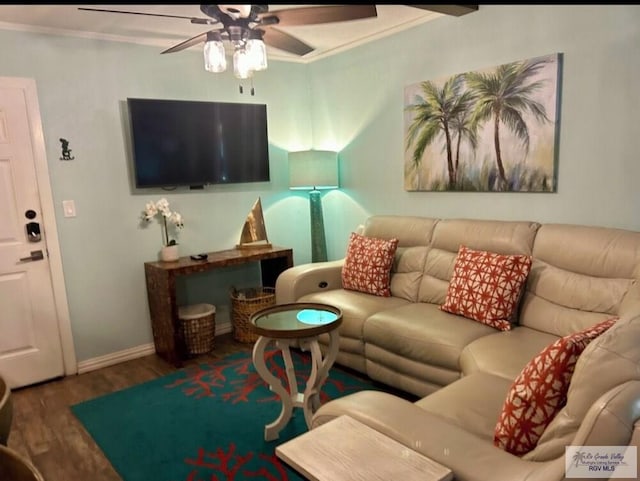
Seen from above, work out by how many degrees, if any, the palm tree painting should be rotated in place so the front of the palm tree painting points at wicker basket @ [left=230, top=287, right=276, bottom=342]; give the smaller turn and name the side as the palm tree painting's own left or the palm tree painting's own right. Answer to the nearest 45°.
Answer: approximately 45° to the palm tree painting's own right

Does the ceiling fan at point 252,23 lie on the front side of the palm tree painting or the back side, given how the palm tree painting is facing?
on the front side

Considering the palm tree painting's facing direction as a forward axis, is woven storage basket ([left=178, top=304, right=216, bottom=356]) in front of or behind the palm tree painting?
in front

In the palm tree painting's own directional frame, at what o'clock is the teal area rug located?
The teal area rug is roughly at 12 o'clock from the palm tree painting.

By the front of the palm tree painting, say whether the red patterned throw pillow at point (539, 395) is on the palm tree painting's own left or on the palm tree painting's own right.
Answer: on the palm tree painting's own left

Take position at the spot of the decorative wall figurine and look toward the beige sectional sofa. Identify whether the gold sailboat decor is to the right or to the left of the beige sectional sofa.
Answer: left

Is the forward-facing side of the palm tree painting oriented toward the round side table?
yes

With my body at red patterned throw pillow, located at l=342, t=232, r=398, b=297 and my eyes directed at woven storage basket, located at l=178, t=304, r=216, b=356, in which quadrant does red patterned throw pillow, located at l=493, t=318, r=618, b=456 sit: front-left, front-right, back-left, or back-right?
back-left

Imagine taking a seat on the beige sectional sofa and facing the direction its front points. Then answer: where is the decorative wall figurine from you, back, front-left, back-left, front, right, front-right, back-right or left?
front-right

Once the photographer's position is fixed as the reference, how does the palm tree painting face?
facing the viewer and to the left of the viewer

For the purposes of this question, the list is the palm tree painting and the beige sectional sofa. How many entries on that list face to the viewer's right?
0

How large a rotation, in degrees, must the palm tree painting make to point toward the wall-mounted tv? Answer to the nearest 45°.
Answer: approximately 45° to its right

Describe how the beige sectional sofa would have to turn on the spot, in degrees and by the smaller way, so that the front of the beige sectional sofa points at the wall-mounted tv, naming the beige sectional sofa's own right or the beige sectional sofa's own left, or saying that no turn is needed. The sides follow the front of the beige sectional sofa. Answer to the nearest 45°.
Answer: approximately 45° to the beige sectional sofa's own right

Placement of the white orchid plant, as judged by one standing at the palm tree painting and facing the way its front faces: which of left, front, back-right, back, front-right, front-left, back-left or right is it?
front-right

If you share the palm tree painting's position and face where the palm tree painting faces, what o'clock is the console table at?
The console table is roughly at 1 o'clock from the palm tree painting.

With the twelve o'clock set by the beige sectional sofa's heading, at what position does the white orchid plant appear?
The white orchid plant is roughly at 2 o'clock from the beige sectional sofa.

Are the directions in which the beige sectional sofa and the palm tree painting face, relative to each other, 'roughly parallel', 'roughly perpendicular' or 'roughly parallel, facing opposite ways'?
roughly parallel

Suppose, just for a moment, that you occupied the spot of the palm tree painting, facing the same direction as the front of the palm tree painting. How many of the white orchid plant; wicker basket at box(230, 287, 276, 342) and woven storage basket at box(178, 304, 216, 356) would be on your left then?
0

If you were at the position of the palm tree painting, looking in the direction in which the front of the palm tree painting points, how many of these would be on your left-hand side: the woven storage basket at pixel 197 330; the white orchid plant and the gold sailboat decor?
0
